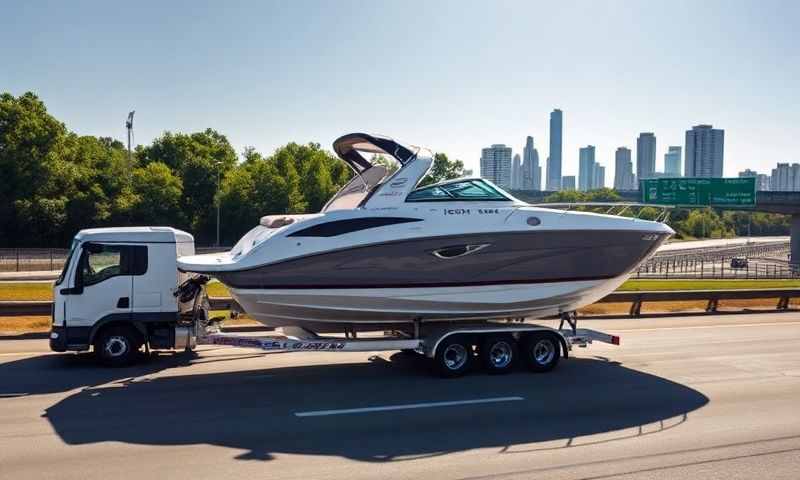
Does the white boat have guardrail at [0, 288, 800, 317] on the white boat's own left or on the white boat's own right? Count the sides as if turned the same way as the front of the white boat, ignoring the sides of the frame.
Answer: on the white boat's own left

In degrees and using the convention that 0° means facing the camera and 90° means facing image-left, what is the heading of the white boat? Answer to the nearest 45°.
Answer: approximately 270°

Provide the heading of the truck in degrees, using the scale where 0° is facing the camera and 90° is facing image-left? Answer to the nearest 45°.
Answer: approximately 90°

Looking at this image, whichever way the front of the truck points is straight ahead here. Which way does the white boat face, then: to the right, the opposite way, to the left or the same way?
the opposite way
